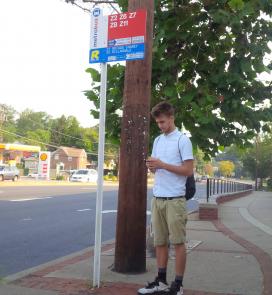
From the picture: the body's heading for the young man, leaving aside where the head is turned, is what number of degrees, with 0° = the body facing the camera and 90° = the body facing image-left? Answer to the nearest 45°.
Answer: approximately 45°

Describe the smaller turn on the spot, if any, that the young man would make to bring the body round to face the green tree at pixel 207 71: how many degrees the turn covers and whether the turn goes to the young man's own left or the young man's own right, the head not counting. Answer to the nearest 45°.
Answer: approximately 135° to the young man's own right

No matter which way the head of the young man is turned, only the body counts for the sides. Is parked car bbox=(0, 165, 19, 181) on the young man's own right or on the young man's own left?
on the young man's own right

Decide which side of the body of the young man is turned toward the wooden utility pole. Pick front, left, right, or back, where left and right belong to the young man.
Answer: right
